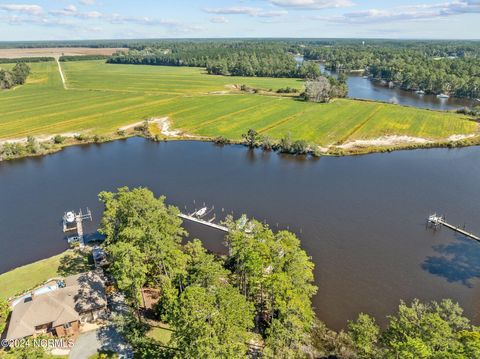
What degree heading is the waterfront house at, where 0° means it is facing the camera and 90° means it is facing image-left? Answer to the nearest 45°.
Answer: approximately 0°
